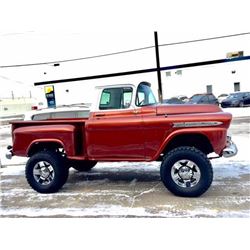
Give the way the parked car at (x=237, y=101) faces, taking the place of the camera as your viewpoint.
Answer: facing the viewer and to the left of the viewer

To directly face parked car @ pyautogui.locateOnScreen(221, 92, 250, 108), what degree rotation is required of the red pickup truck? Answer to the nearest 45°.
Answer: approximately 45° to its left

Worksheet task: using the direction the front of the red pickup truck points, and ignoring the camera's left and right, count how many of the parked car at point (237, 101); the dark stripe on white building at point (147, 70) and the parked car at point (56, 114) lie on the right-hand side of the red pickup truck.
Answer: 0

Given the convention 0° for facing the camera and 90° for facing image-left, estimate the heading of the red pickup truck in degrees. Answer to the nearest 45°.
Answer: approximately 270°

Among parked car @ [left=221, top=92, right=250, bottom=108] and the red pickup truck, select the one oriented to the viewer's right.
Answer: the red pickup truck

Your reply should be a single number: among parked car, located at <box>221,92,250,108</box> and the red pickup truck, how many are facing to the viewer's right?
1

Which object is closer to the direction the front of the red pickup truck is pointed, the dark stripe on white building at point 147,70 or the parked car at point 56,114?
the dark stripe on white building

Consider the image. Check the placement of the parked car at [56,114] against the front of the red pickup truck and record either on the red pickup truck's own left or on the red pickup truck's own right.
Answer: on the red pickup truck's own left

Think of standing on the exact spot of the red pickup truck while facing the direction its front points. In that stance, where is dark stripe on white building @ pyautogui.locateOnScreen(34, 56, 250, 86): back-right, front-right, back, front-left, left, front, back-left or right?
left

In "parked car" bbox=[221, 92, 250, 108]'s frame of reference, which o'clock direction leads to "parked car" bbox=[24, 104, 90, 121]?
"parked car" bbox=[24, 104, 90, 121] is roughly at 11 o'clock from "parked car" bbox=[221, 92, 250, 108].

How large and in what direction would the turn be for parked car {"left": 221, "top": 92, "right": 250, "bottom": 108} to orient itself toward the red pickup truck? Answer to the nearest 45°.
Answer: approximately 45° to its left
